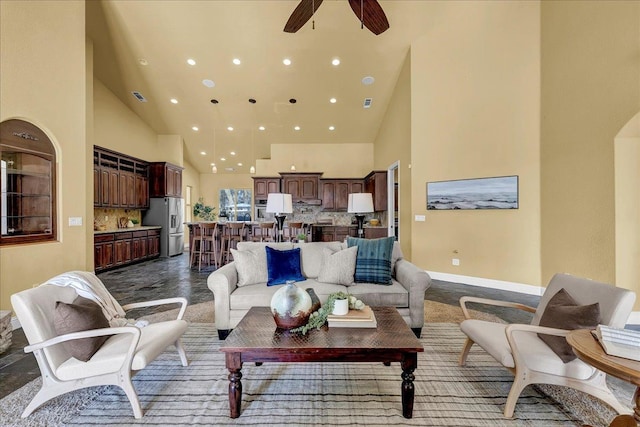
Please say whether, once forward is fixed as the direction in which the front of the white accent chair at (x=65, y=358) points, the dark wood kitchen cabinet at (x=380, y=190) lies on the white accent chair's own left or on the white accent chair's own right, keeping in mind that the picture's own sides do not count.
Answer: on the white accent chair's own left

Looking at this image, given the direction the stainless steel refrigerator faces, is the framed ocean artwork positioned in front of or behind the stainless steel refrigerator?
in front

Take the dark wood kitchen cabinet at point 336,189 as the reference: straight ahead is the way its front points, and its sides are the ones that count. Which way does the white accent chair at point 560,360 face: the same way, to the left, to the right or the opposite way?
to the right

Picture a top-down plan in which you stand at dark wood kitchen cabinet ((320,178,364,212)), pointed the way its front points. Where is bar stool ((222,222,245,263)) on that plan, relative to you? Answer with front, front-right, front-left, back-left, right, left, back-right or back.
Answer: front-right

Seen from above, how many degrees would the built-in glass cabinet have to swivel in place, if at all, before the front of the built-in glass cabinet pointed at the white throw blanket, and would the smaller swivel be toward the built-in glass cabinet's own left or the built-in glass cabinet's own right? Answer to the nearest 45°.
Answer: approximately 45° to the built-in glass cabinet's own right

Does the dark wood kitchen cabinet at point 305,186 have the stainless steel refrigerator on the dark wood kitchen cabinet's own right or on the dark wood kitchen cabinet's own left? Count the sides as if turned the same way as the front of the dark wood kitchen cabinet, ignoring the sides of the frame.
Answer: on the dark wood kitchen cabinet's own right

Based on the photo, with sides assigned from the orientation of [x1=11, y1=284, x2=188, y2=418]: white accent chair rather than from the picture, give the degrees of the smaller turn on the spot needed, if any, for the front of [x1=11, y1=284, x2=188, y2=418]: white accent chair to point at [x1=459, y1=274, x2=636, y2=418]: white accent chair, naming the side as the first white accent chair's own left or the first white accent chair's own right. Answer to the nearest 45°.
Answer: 0° — it already faces it

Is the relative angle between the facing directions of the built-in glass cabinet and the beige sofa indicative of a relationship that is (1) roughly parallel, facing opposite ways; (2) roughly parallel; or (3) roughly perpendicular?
roughly perpendicular

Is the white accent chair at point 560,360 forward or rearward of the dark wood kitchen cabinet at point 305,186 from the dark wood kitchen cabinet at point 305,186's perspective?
forward

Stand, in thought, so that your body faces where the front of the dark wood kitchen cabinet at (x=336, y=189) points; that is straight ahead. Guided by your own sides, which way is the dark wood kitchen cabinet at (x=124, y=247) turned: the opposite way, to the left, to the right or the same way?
to the left

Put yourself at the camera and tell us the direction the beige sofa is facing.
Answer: facing the viewer

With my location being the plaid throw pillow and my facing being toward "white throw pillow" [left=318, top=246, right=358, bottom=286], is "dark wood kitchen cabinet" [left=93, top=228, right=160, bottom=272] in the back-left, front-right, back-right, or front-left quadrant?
front-right

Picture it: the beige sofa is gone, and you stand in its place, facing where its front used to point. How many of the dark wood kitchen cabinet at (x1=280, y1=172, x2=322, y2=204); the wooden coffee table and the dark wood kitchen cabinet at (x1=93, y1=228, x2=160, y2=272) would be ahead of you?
1

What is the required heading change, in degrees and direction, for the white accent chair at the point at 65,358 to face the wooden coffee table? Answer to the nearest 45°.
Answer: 0° — it already faces it

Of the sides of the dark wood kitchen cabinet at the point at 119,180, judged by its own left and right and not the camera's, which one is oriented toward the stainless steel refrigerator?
left

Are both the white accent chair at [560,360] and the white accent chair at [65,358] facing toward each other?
yes

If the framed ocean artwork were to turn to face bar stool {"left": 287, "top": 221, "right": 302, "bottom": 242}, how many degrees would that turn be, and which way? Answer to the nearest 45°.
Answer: approximately 45° to its right

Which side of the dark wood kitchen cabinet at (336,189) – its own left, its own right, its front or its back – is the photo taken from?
front
